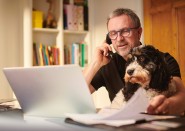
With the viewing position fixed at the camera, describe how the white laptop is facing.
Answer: facing away from the viewer and to the right of the viewer

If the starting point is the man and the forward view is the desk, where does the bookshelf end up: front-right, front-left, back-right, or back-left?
back-right

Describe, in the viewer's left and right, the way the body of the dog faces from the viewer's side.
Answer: facing the viewer and to the left of the viewer

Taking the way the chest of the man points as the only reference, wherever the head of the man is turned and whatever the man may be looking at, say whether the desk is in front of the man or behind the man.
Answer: in front

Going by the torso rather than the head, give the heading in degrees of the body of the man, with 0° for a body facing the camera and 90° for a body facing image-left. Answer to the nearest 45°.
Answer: approximately 45°

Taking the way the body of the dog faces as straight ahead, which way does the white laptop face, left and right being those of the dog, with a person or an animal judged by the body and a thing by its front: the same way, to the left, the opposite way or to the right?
the opposite way

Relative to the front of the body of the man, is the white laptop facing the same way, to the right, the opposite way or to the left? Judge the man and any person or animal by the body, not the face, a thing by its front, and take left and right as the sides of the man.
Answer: the opposite way

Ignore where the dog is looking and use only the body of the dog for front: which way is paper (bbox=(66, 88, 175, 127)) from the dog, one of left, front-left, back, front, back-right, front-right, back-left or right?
front-left
